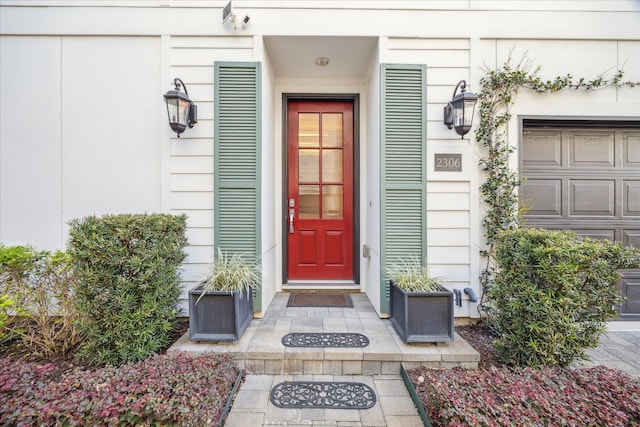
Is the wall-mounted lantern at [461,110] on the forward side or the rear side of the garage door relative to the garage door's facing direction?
on the forward side

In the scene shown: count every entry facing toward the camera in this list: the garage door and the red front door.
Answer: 2

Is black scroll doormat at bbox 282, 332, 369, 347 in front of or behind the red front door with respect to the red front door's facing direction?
in front

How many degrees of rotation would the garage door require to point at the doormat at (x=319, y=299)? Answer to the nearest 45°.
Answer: approximately 45° to its right

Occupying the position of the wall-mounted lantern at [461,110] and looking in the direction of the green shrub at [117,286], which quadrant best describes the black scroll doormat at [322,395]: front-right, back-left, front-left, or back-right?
front-left

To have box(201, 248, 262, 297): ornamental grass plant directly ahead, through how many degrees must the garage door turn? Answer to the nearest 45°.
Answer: approximately 45° to its right

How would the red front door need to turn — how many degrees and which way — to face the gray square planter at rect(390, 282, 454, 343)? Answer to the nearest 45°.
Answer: approximately 45° to its left

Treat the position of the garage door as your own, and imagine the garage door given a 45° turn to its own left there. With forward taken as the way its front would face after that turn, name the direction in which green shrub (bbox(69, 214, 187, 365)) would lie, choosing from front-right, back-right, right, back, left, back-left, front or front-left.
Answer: right

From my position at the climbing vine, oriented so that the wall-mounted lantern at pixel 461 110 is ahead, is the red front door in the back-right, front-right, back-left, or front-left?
front-right

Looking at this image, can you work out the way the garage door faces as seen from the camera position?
facing the viewer

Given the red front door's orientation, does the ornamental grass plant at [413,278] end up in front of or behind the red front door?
in front

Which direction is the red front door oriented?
toward the camera
